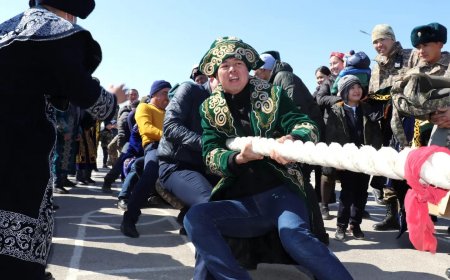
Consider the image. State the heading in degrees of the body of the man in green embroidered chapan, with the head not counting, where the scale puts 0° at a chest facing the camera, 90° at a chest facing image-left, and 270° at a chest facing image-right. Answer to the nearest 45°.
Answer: approximately 0°

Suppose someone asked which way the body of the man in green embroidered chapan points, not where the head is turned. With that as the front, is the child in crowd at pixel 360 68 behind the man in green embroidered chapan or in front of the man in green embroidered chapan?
behind

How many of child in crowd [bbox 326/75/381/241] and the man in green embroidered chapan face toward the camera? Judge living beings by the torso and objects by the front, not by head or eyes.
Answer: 2

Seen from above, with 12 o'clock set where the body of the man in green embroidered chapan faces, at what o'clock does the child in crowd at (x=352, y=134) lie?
The child in crowd is roughly at 7 o'clock from the man in green embroidered chapan.
